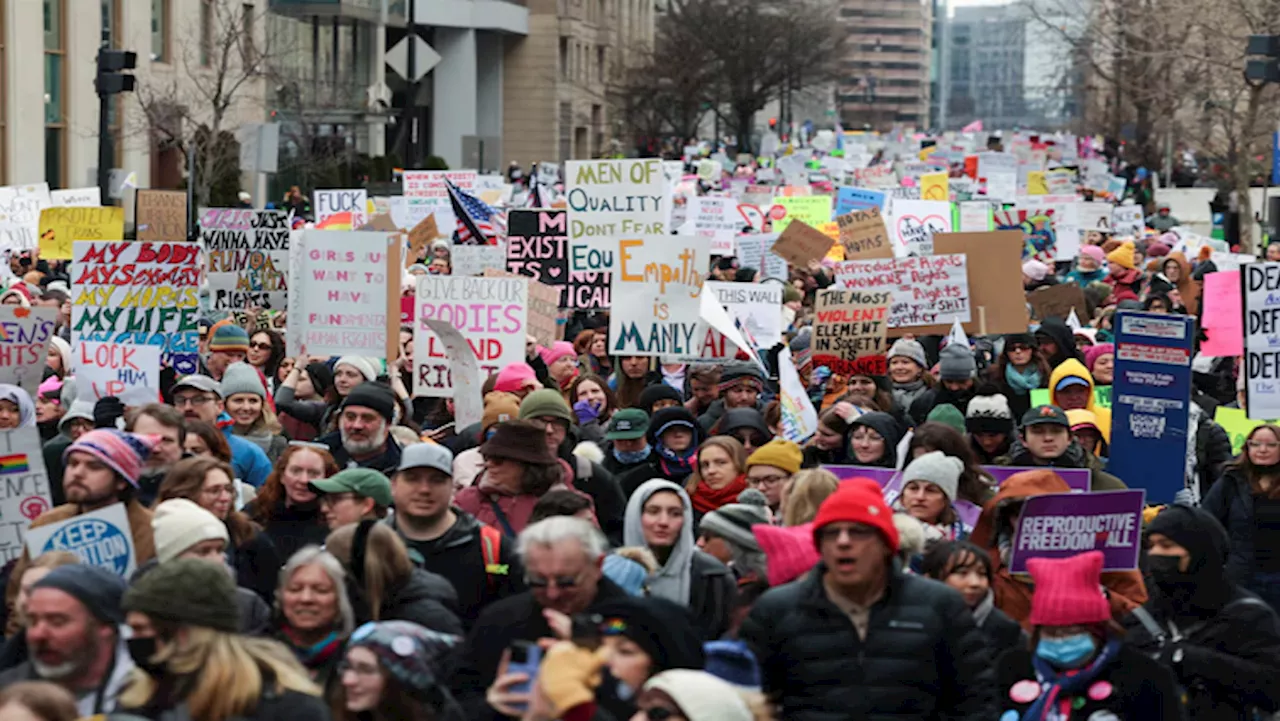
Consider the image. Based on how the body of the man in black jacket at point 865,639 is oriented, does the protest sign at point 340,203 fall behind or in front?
behind

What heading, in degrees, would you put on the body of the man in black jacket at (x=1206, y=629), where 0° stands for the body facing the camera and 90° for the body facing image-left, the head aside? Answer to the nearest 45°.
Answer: approximately 45°

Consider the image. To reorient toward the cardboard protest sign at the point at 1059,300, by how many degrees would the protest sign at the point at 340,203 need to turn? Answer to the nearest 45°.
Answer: approximately 45° to its left

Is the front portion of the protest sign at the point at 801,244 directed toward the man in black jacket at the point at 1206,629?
yes

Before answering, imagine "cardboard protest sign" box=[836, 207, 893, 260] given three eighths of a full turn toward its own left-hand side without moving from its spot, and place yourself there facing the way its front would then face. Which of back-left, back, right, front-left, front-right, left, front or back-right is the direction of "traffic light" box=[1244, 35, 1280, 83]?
front-right

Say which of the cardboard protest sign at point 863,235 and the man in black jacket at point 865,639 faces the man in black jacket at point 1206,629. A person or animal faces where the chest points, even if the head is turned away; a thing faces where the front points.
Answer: the cardboard protest sign

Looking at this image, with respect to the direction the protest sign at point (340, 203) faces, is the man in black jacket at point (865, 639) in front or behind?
in front

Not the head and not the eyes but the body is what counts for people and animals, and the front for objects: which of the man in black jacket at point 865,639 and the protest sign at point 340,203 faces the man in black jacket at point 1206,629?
the protest sign

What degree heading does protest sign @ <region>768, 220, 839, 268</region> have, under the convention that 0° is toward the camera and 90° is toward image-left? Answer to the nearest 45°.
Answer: approximately 0°
